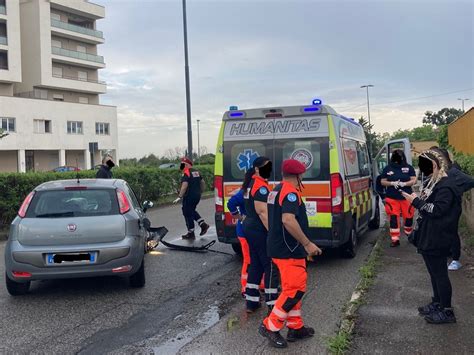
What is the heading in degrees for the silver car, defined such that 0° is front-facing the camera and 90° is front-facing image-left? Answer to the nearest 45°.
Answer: approximately 180°

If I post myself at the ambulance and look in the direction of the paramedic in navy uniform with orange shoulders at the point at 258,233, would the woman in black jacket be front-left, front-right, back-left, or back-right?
front-left

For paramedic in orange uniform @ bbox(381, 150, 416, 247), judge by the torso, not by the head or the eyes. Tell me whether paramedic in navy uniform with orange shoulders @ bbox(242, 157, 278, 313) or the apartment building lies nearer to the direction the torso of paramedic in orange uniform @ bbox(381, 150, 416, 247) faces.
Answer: the paramedic in navy uniform with orange shoulders

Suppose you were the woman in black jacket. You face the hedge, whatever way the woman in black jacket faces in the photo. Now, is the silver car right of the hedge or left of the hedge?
left

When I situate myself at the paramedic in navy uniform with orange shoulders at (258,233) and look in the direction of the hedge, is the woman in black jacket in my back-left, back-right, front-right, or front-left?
back-right

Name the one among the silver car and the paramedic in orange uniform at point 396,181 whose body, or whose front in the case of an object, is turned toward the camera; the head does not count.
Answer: the paramedic in orange uniform

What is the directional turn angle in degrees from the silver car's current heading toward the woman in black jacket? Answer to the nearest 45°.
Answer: approximately 135° to its right

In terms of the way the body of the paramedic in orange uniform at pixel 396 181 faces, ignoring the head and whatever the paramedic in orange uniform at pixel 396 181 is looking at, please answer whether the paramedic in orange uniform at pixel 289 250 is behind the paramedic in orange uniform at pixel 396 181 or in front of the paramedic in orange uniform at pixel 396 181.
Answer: in front

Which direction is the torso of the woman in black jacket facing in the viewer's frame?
to the viewer's left

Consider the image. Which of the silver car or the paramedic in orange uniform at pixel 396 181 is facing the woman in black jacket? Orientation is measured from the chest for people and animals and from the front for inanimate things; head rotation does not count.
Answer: the paramedic in orange uniform

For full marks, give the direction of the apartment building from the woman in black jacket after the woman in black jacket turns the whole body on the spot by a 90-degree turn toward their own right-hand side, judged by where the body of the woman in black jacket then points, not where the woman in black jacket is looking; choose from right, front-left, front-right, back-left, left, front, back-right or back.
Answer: front-left

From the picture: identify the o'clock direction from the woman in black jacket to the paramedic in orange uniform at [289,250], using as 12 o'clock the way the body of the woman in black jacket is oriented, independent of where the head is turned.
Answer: The paramedic in orange uniform is roughly at 11 o'clock from the woman in black jacket.

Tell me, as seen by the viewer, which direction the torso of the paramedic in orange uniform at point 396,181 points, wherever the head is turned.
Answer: toward the camera

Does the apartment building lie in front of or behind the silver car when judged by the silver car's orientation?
in front

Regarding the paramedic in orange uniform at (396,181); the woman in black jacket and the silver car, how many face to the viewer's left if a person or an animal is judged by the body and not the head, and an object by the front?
1
